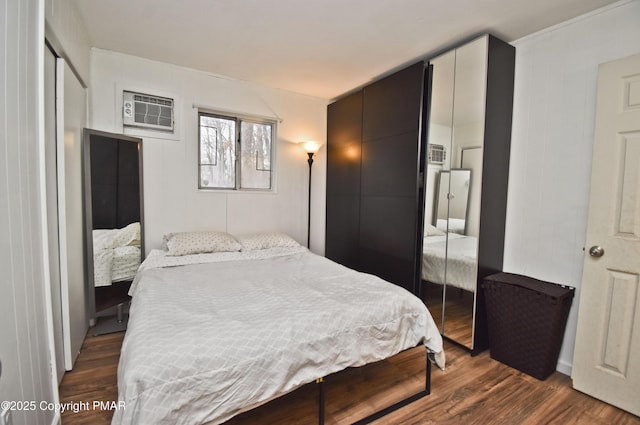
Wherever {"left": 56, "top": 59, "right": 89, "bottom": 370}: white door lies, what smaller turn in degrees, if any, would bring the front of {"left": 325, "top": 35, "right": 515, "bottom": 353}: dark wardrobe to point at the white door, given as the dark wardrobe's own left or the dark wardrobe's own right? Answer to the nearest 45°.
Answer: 0° — it already faces it

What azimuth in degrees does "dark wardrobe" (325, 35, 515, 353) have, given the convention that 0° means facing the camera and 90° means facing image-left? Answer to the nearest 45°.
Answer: approximately 45°

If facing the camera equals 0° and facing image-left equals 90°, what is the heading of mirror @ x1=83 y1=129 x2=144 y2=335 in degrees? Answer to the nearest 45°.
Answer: approximately 315°

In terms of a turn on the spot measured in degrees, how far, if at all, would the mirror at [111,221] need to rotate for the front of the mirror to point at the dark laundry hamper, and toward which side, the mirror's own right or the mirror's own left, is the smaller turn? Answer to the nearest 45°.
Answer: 0° — it already faces it

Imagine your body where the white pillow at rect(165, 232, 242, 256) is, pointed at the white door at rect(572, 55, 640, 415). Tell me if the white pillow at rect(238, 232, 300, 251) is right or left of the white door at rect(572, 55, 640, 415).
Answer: left

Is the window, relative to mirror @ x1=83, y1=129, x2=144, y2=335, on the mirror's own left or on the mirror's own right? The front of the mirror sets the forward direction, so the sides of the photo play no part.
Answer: on the mirror's own left

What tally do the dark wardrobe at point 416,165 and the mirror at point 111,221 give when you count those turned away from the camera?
0

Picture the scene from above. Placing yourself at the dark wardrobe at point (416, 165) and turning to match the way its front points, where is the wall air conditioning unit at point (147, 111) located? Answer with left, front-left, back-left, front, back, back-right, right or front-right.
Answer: front-right

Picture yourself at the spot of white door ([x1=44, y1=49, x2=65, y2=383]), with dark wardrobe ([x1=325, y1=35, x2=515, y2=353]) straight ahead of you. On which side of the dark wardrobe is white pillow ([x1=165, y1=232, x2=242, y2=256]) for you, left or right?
left

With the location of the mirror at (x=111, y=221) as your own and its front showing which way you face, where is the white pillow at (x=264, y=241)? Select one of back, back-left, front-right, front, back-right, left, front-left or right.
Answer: front-left

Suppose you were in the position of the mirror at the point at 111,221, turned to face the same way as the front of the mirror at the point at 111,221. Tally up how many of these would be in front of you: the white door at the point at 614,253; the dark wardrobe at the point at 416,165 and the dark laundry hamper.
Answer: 3

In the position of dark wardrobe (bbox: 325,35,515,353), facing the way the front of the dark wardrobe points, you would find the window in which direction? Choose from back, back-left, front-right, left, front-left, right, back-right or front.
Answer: front-right

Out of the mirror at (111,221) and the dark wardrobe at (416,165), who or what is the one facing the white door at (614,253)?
the mirror

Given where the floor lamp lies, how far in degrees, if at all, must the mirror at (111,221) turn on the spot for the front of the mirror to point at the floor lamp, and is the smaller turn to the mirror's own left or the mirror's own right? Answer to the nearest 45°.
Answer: approximately 45° to the mirror's own left
